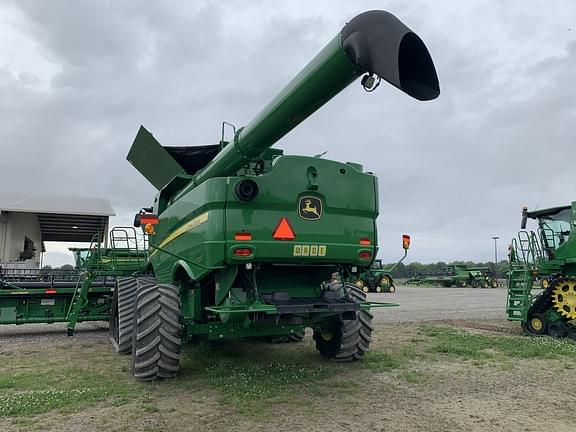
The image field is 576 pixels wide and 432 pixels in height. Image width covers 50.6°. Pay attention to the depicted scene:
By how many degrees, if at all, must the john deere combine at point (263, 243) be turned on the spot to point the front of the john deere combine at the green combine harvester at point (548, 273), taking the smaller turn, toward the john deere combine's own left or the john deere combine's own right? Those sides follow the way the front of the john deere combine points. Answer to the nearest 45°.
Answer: approximately 90° to the john deere combine's own right

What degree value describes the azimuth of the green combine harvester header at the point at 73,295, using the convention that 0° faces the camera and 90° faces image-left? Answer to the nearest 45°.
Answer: approximately 135°

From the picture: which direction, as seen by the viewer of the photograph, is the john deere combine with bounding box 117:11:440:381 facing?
facing away from the viewer and to the left of the viewer

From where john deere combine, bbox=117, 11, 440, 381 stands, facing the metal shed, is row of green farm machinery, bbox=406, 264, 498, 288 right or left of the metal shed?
right

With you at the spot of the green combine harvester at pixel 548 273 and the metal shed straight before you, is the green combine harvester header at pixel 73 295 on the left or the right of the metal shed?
left

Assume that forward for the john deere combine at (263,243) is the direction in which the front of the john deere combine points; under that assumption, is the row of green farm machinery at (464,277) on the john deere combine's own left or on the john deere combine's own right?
on the john deere combine's own right

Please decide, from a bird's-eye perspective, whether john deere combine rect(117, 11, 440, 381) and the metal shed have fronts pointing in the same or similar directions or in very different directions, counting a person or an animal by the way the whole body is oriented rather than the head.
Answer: very different directions

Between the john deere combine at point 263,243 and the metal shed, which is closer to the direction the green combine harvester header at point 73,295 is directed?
the metal shed

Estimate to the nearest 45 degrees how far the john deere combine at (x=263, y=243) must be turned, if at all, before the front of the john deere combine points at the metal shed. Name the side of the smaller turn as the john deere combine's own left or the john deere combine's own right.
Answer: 0° — it already faces it
